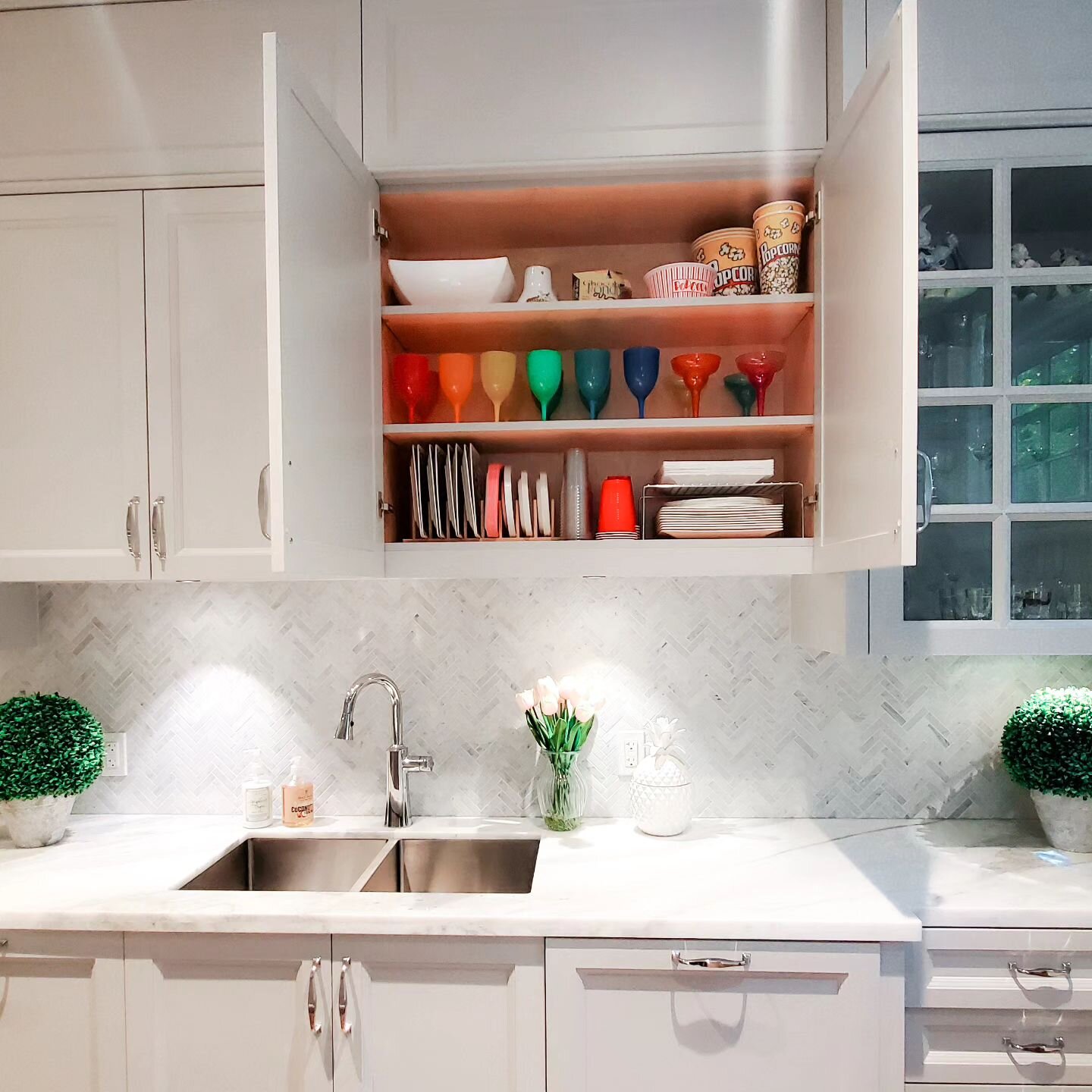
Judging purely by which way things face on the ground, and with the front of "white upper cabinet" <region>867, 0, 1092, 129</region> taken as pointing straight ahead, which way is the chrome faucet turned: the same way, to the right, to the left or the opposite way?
to the right

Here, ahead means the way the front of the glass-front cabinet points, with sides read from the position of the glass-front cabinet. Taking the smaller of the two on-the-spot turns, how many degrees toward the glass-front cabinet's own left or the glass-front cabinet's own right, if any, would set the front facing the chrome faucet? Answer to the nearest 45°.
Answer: approximately 90° to the glass-front cabinet's own right

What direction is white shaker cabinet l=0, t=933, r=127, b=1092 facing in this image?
toward the camera

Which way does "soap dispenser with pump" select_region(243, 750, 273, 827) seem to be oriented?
toward the camera

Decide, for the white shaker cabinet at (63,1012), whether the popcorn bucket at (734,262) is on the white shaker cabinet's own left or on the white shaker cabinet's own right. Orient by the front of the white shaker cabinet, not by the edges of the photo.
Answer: on the white shaker cabinet's own left

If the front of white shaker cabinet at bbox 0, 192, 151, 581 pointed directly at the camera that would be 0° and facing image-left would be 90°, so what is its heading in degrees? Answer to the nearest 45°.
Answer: approximately 0°

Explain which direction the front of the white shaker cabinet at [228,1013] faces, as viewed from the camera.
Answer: facing the viewer

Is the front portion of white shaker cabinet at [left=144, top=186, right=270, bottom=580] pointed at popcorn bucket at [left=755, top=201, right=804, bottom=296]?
no
